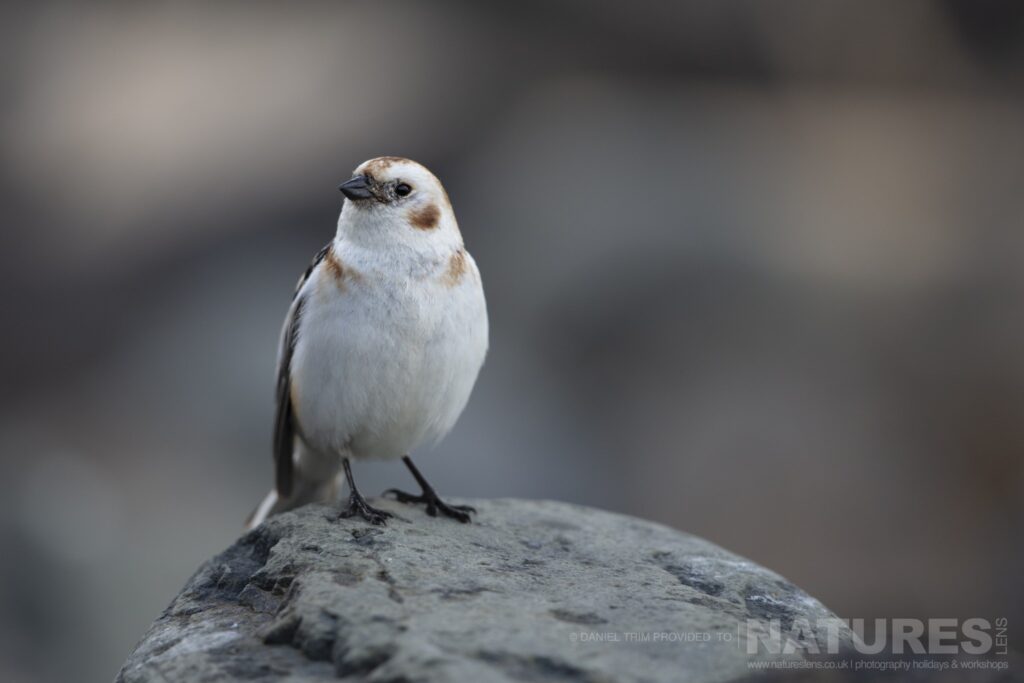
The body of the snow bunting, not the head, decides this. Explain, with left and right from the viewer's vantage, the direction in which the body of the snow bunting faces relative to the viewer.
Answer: facing the viewer and to the right of the viewer
